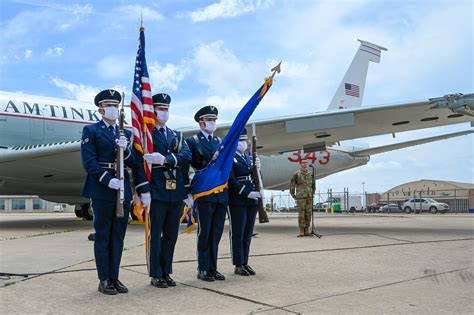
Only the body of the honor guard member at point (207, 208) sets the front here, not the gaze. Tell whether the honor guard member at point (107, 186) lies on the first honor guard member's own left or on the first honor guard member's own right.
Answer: on the first honor guard member's own right

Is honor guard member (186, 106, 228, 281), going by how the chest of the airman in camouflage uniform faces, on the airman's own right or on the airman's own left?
on the airman's own right

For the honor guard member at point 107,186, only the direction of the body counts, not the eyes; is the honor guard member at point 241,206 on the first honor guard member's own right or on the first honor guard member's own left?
on the first honor guard member's own left

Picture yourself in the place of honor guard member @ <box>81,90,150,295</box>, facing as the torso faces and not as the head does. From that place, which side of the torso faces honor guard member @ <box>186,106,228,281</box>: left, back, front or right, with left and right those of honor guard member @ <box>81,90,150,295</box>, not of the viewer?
left

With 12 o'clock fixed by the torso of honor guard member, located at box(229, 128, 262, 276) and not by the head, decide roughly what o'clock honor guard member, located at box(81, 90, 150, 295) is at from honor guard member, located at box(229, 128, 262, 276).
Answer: honor guard member, located at box(81, 90, 150, 295) is roughly at 3 o'clock from honor guard member, located at box(229, 128, 262, 276).
